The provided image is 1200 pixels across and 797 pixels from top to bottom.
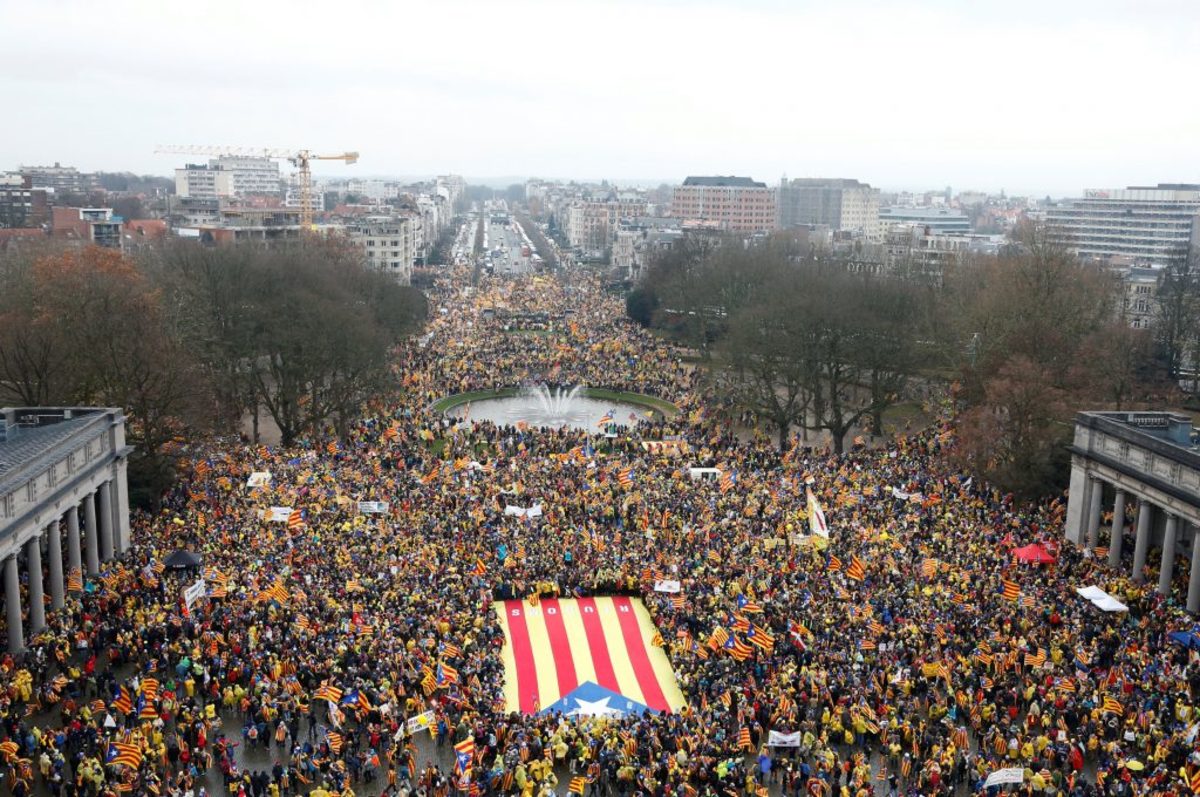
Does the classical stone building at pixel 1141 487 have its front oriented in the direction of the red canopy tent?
yes

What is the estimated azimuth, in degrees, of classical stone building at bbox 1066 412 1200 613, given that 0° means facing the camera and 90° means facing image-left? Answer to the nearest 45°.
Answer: approximately 45°

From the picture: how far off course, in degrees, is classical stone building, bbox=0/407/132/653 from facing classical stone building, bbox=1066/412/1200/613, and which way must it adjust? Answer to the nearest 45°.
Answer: approximately 45° to its left

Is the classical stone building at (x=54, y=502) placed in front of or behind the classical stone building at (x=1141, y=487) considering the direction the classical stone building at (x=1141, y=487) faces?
in front

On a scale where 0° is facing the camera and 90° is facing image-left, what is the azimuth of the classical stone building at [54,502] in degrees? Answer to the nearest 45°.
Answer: approximately 315°
